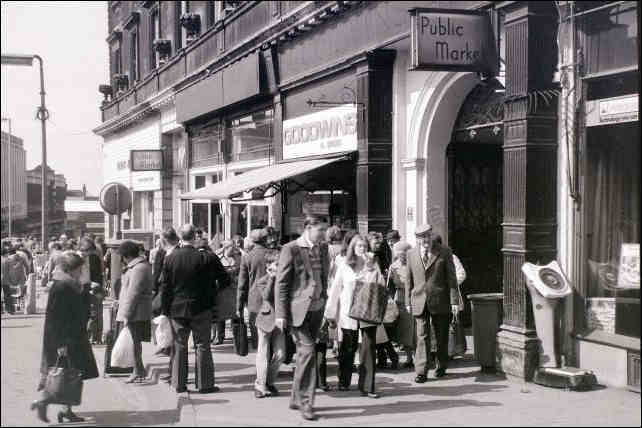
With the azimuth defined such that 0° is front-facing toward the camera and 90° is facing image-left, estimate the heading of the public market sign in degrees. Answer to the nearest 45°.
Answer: approximately 0°

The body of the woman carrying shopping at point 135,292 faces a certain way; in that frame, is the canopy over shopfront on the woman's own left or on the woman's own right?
on the woman's own right

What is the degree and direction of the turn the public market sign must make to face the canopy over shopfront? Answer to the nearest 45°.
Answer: approximately 135° to its right

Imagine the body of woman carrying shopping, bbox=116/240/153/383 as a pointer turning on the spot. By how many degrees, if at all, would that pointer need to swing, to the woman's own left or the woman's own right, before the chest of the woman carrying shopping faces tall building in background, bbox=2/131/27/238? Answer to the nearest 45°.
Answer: approximately 90° to the woman's own right

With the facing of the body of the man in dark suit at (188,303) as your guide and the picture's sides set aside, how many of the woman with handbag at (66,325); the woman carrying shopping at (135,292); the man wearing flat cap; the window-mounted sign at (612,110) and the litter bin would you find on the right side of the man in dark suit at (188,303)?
3

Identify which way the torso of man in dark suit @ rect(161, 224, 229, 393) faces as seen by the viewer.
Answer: away from the camera

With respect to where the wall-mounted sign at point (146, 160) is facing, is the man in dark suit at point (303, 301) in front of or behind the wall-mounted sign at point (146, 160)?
in front
